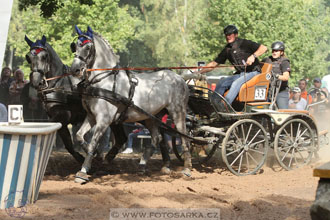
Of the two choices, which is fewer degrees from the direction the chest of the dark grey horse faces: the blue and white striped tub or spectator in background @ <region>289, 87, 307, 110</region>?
the blue and white striped tub

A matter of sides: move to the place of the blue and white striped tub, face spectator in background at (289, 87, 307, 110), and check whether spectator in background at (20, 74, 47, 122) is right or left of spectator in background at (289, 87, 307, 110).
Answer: left

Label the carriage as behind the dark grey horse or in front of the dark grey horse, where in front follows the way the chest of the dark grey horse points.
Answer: behind

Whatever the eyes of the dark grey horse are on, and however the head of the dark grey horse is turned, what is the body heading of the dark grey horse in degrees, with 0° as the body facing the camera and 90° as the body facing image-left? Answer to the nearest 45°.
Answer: approximately 45°

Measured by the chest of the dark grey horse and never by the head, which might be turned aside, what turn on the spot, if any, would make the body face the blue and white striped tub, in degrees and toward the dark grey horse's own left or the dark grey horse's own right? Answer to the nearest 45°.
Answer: approximately 45° to the dark grey horse's own left

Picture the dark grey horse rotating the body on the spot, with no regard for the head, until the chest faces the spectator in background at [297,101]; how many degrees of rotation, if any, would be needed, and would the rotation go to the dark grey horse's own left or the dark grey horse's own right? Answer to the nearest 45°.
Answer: approximately 180°

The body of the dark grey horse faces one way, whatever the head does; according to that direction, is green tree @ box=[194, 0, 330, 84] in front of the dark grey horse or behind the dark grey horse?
behind

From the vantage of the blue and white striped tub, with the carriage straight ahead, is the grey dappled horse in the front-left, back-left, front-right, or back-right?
front-left
